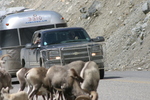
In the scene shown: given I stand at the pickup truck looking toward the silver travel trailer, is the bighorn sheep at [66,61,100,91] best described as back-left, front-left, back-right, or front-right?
back-left

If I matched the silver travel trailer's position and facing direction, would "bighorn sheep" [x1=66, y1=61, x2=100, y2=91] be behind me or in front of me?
in front

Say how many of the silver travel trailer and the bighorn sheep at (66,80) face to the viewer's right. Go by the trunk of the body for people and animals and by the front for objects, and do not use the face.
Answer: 1

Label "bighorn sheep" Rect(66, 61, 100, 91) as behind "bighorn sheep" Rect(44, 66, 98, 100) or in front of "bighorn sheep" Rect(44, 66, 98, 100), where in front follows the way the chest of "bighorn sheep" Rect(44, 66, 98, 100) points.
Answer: in front
